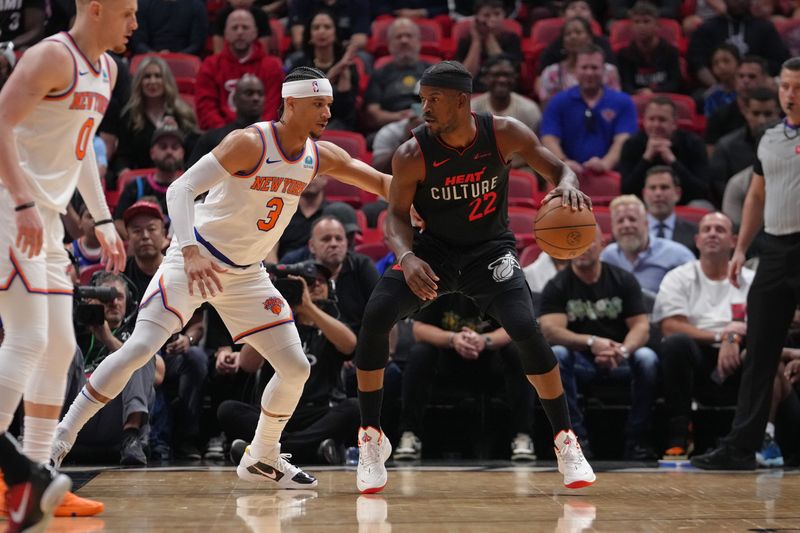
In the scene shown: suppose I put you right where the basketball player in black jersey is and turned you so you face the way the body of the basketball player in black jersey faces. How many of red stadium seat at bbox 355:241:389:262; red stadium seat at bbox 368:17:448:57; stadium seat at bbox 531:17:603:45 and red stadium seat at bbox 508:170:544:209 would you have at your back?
4

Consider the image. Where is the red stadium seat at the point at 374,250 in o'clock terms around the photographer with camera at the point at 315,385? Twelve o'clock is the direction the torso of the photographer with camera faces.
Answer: The red stadium seat is roughly at 5 o'clock from the photographer with camera.

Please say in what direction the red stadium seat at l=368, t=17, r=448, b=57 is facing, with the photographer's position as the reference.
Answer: facing the viewer

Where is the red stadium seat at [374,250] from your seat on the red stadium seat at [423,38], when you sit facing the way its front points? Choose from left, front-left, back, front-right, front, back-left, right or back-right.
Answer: front

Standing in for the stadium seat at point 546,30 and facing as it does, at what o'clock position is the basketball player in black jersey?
The basketball player in black jersey is roughly at 12 o'clock from the stadium seat.

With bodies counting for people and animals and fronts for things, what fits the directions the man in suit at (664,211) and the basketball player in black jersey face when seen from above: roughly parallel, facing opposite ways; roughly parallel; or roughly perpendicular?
roughly parallel

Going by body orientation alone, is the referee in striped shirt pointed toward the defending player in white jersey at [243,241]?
yes

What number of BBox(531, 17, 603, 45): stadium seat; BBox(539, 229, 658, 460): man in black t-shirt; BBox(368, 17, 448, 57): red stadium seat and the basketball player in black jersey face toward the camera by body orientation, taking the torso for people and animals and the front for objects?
4

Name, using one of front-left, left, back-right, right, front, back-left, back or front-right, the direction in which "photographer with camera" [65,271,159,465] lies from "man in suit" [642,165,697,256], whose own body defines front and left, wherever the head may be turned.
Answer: front-right

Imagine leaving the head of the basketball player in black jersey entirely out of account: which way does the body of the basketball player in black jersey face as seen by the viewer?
toward the camera

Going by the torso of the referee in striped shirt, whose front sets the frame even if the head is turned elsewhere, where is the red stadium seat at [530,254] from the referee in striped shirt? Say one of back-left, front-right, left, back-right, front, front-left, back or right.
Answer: right

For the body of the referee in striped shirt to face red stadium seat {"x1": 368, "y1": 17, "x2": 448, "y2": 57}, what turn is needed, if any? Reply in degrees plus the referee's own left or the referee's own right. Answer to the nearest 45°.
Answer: approximately 90° to the referee's own right

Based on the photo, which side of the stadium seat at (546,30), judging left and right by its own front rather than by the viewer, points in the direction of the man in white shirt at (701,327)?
front

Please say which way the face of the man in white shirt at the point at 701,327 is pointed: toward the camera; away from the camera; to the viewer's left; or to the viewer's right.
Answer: toward the camera

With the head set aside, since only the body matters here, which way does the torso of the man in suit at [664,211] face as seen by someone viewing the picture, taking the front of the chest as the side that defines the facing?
toward the camera

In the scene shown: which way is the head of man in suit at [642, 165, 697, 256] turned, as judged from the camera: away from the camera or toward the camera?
toward the camera

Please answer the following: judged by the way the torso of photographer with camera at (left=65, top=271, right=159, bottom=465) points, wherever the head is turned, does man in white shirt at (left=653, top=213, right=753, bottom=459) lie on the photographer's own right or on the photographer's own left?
on the photographer's own left

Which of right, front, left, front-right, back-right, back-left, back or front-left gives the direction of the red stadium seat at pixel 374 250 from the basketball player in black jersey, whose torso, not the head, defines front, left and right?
back
